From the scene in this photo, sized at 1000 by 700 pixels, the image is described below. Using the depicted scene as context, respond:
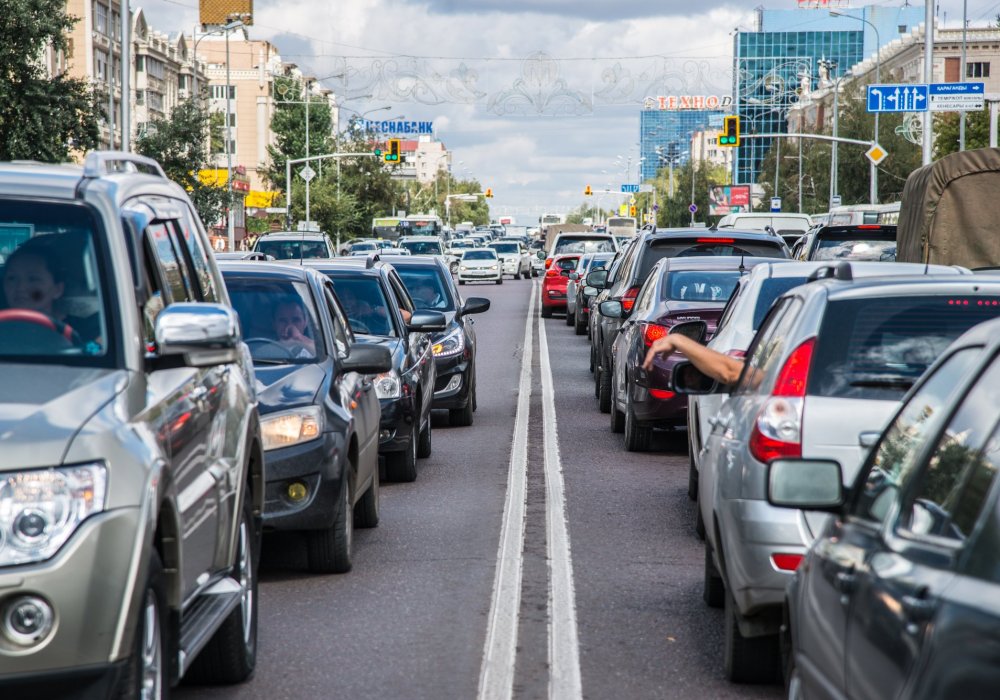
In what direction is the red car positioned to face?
away from the camera

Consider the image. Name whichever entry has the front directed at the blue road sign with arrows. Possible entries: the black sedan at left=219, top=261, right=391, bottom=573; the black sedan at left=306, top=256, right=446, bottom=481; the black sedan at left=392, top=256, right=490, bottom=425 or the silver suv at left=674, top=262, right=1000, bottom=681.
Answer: the silver suv

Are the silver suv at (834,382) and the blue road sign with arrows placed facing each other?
yes

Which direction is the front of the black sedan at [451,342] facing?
toward the camera

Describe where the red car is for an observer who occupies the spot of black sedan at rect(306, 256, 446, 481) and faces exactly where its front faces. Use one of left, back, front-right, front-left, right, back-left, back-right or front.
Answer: back

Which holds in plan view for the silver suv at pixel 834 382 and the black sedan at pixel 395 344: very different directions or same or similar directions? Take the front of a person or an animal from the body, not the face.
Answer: very different directions

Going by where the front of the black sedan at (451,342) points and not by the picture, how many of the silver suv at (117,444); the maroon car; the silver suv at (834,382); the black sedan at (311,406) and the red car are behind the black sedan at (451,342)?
1

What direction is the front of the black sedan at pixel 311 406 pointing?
toward the camera

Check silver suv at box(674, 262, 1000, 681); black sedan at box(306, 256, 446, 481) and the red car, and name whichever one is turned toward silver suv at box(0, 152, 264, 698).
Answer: the black sedan

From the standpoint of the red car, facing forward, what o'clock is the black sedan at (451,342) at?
The black sedan is roughly at 6 o'clock from the red car.

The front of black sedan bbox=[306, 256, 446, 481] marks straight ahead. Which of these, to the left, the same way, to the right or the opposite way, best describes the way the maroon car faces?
the opposite way

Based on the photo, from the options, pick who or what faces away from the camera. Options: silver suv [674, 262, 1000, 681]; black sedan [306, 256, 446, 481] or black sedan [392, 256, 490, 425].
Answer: the silver suv

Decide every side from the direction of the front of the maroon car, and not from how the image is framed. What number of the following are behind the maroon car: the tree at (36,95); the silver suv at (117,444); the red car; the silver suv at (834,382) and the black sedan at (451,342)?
2

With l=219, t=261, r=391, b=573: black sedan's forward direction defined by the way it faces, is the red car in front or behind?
behind

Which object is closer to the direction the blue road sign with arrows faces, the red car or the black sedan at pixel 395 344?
the black sedan

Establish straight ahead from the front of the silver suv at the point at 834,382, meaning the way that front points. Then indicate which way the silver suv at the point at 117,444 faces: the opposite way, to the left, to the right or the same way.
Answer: the opposite way

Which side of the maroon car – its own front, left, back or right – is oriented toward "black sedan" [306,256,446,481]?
left
